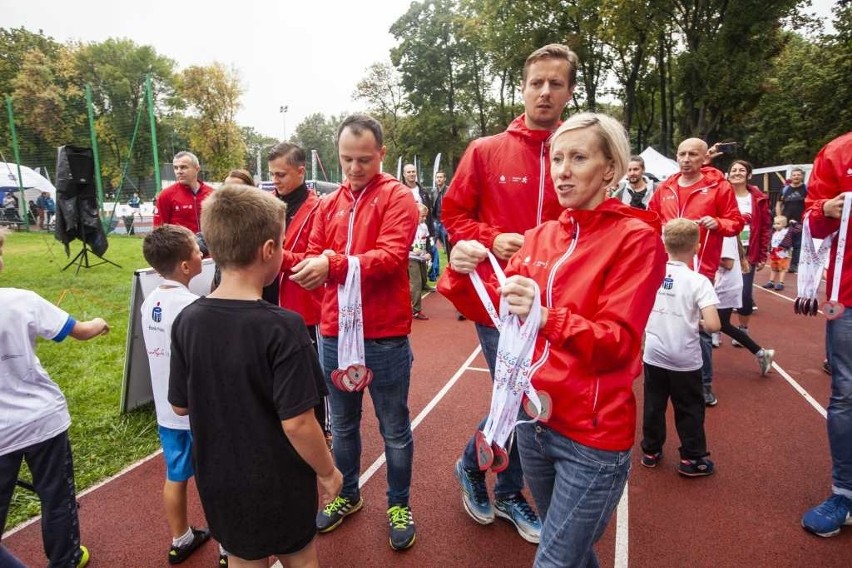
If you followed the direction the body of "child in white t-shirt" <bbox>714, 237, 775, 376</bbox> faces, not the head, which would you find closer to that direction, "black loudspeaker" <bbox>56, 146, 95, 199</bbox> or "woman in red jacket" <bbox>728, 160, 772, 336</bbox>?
the black loudspeaker

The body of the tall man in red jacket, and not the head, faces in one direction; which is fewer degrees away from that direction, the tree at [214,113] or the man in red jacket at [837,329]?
the man in red jacket

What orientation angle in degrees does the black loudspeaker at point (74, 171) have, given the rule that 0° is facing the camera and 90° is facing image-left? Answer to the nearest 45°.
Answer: approximately 315°

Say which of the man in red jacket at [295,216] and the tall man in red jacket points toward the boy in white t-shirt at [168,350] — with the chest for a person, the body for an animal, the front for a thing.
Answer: the man in red jacket

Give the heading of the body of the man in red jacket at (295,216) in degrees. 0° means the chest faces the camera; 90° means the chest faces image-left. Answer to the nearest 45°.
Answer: approximately 45°

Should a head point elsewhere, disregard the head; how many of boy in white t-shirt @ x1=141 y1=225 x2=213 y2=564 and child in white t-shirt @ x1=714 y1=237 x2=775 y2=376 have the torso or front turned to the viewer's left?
1

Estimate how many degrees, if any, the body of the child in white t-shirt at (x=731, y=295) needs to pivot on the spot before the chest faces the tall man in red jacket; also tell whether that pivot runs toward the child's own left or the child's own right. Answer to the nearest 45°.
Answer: approximately 90° to the child's own left
